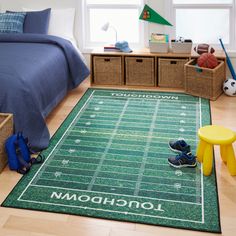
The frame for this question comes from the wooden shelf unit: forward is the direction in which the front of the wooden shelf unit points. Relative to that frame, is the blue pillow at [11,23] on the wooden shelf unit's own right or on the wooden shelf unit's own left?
on the wooden shelf unit's own right

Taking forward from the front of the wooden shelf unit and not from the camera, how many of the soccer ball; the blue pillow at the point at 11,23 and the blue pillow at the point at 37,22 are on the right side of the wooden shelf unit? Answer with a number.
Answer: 2

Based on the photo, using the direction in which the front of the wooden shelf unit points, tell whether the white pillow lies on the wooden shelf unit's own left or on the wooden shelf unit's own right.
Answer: on the wooden shelf unit's own right

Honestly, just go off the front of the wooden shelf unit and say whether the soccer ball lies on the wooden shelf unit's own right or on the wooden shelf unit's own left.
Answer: on the wooden shelf unit's own left

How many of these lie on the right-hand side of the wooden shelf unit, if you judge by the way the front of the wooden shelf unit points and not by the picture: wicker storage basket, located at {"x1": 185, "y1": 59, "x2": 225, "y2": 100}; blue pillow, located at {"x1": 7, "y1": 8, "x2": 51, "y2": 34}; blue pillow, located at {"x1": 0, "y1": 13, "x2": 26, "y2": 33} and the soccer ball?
2

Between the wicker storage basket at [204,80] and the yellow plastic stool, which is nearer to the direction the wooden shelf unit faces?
the yellow plastic stool

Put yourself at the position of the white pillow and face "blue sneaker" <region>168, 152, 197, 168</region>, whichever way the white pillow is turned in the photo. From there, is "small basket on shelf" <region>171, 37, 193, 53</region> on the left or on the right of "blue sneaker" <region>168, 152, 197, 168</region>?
left

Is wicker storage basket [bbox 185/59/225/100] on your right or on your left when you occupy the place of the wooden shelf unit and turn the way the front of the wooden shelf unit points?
on your left

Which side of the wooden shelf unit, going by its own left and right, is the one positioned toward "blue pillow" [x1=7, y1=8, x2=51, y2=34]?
right
